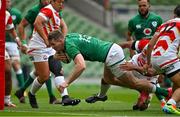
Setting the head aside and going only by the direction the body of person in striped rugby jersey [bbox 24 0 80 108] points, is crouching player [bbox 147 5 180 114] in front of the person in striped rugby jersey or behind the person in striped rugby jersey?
in front
